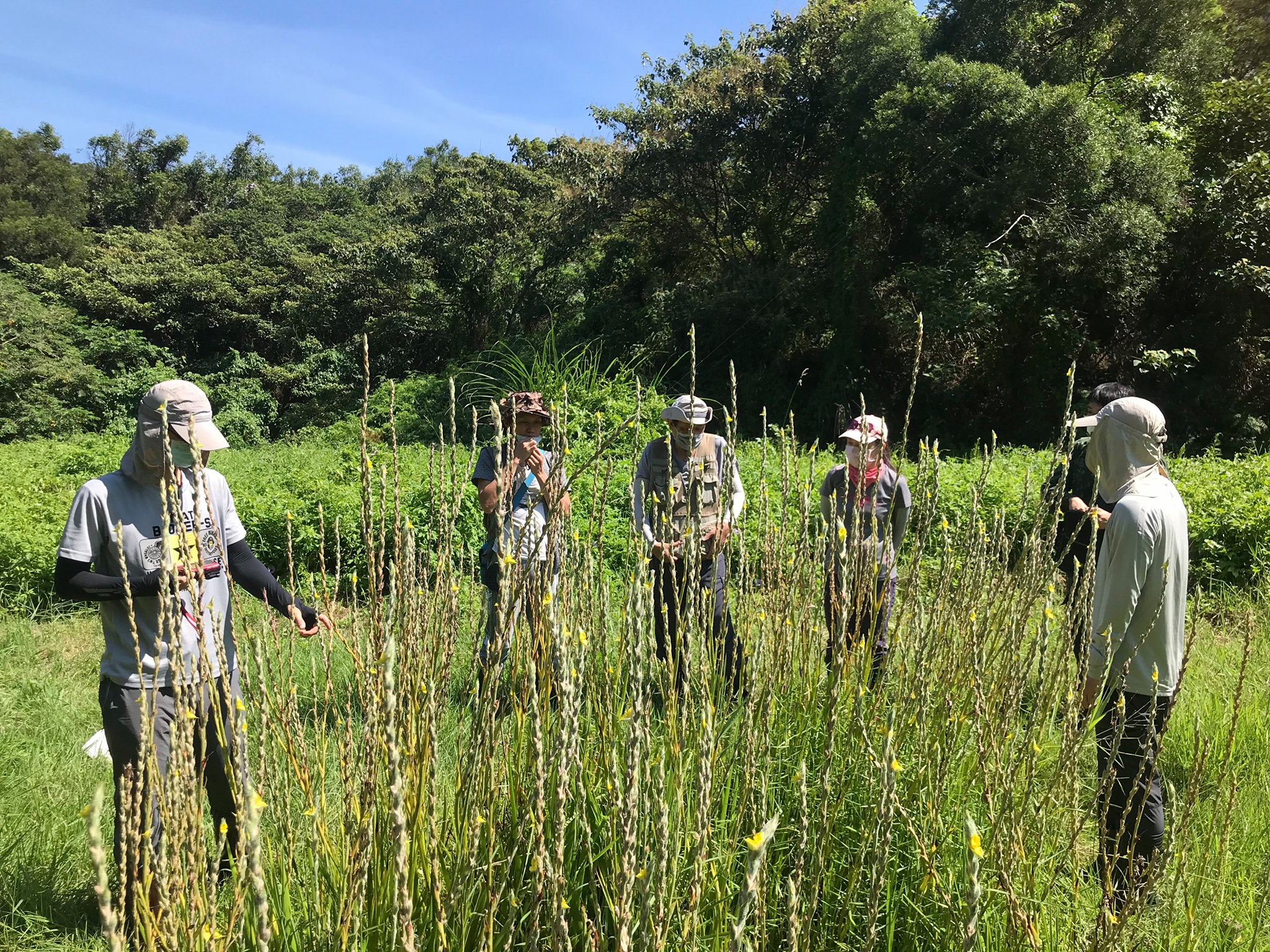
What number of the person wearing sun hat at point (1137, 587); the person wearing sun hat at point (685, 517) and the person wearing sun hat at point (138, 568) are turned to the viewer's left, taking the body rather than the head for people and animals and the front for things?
1

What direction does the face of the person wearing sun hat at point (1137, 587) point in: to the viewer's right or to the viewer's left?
to the viewer's left

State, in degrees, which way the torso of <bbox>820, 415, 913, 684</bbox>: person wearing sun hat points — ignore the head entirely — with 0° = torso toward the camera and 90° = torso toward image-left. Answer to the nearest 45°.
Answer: approximately 45°

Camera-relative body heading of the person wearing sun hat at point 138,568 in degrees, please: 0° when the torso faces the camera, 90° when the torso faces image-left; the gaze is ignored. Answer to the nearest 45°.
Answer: approximately 315°

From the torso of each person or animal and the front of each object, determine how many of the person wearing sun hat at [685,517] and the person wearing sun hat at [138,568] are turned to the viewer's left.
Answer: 0

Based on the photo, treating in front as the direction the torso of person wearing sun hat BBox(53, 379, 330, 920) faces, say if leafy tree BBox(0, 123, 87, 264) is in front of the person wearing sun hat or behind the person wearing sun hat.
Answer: behind

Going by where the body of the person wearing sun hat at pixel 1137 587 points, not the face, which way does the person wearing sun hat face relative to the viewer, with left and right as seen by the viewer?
facing to the left of the viewer

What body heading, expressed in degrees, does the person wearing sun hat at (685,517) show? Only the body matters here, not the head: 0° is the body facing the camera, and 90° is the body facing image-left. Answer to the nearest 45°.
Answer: approximately 0°
